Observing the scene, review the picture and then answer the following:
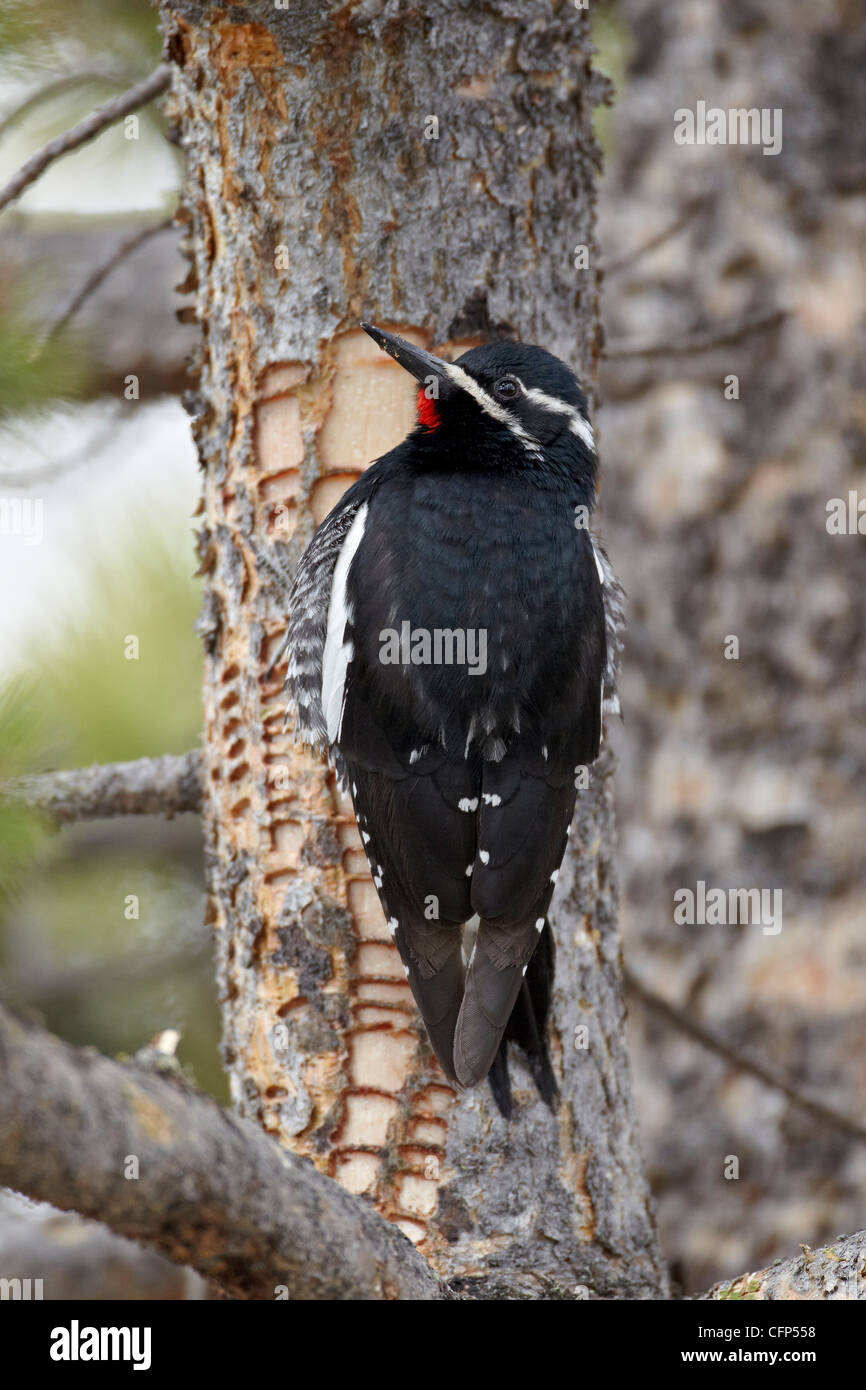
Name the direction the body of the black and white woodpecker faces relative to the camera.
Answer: away from the camera
